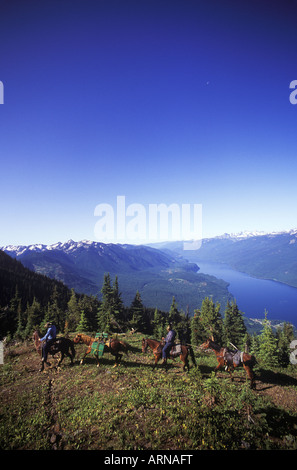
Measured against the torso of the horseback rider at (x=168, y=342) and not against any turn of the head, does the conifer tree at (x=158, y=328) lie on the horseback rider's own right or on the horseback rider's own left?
on the horseback rider's own right

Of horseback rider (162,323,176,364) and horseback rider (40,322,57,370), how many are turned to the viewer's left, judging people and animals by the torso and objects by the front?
2

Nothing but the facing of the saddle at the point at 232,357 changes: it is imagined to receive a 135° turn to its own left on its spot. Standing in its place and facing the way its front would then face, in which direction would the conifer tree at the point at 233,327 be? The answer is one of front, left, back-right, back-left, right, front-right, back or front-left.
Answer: back-left

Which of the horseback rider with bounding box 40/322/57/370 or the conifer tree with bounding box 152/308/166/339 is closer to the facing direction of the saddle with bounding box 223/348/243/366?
the horseback rider

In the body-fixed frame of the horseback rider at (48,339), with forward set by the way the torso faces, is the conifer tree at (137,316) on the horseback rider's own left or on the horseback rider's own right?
on the horseback rider's own right

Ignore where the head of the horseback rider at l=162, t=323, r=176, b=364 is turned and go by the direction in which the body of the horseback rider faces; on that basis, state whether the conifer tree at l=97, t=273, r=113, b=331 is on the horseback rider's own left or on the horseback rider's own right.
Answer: on the horseback rider's own right

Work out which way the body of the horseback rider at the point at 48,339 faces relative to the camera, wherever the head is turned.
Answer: to the viewer's left

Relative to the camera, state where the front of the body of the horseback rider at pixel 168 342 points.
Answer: to the viewer's left

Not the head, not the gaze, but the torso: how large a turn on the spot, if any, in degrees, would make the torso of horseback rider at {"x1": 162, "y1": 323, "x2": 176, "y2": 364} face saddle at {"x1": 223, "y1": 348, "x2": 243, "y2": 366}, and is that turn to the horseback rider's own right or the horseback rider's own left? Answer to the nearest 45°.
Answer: approximately 180°

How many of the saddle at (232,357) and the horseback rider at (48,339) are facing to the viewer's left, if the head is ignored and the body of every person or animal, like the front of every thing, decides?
2

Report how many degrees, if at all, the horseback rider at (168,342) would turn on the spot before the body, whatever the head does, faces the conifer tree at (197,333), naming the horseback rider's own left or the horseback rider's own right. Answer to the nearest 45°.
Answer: approximately 90° to the horseback rider's own right

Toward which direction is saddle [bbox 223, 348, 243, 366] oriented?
to the viewer's left
